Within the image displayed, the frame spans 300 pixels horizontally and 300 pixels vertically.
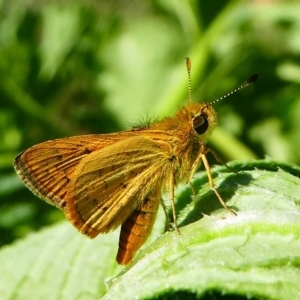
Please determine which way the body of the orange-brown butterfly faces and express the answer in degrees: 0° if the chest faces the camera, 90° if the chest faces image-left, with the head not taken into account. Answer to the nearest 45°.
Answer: approximately 270°
